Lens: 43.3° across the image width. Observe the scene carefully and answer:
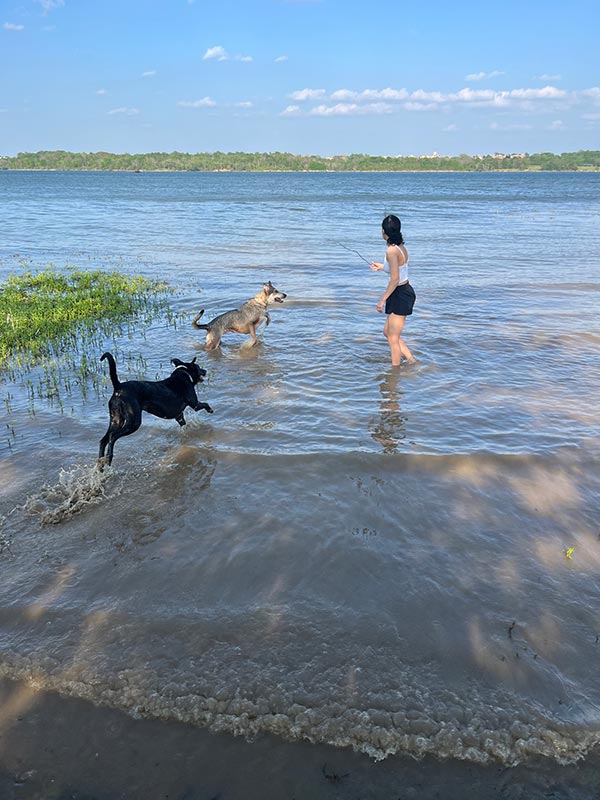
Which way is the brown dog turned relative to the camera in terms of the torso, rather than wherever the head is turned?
to the viewer's right

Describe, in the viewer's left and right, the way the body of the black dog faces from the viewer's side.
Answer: facing away from the viewer and to the right of the viewer

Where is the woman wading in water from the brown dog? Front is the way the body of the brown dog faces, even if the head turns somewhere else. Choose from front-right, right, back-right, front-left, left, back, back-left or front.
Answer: front-right
